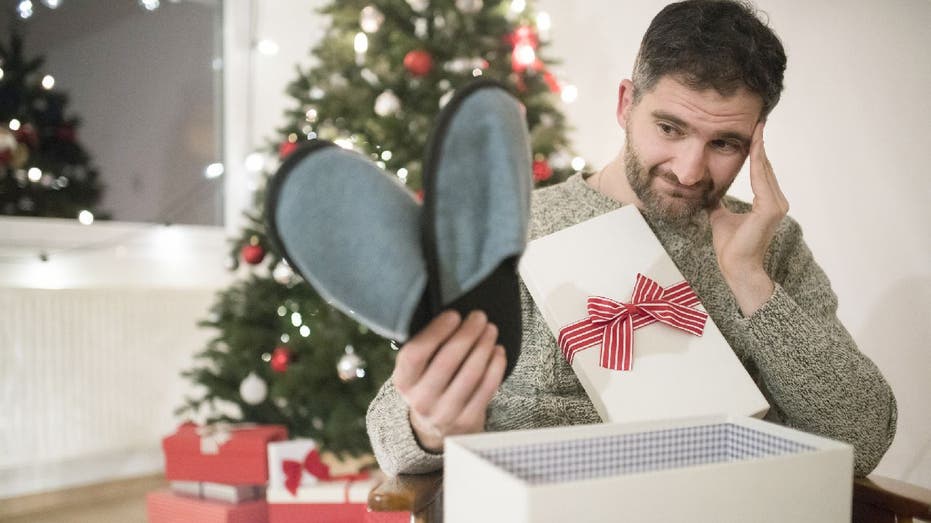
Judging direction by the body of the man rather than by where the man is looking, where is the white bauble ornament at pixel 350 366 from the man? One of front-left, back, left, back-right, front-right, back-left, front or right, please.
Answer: back-right

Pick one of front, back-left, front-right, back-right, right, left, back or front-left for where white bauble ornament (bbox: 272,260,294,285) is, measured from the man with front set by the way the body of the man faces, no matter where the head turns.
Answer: back-right

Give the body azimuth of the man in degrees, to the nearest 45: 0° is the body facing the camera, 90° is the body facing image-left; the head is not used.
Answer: approximately 0°

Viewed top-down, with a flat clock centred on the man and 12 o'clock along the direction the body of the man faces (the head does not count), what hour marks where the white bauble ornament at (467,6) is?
The white bauble ornament is roughly at 5 o'clock from the man.

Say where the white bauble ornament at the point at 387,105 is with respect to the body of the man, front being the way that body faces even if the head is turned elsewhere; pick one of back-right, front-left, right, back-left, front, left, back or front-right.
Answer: back-right

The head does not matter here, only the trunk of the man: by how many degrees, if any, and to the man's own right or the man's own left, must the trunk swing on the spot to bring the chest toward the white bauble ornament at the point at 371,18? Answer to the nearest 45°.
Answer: approximately 135° to the man's own right

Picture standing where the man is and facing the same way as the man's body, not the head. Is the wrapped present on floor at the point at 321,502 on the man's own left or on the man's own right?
on the man's own right
